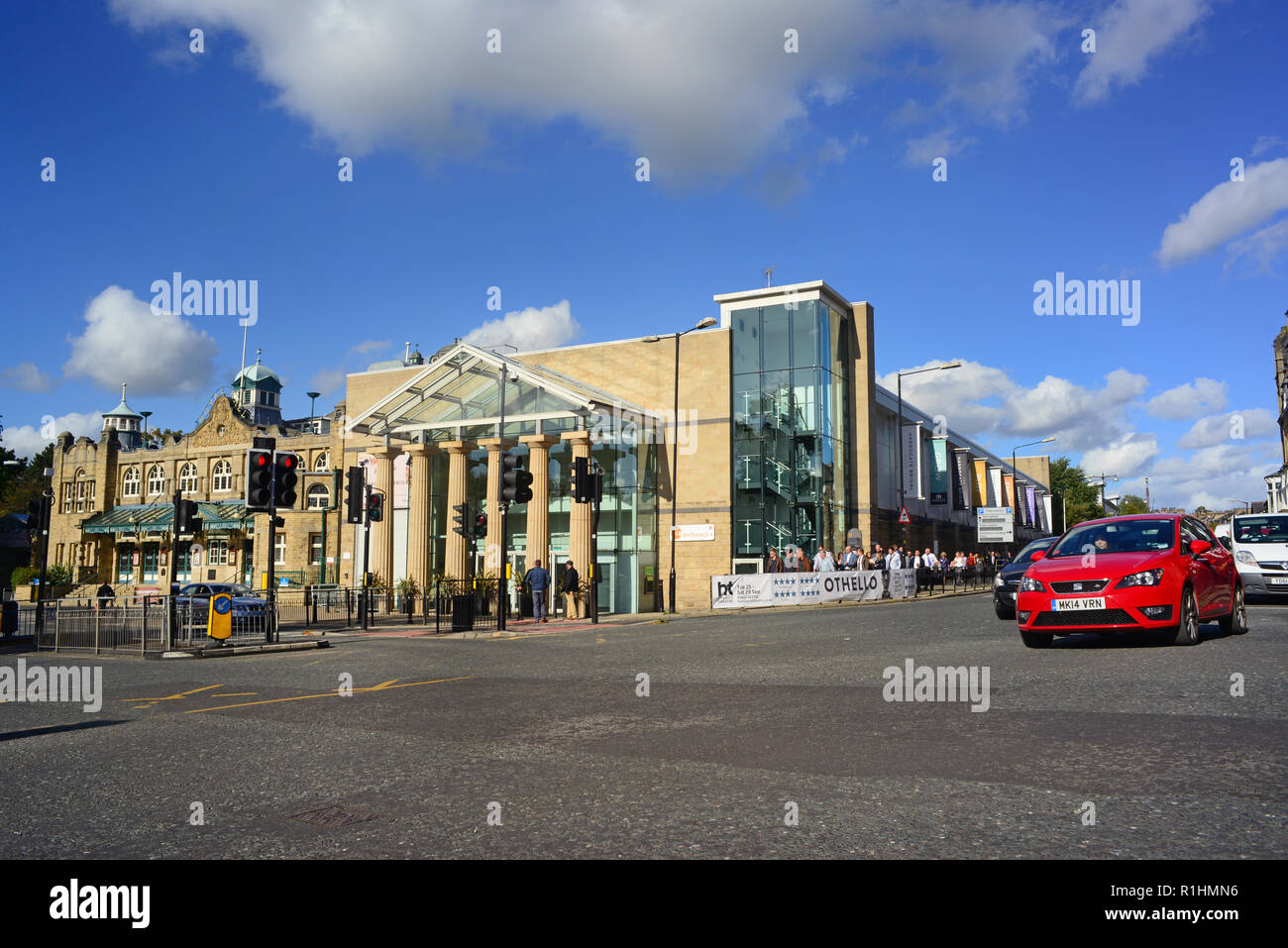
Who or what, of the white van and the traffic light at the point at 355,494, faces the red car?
the white van

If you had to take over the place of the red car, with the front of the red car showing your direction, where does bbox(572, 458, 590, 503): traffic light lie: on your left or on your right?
on your right

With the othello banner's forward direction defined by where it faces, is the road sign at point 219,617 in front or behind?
in front

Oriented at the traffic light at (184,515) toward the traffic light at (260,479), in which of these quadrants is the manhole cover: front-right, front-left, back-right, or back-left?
front-right

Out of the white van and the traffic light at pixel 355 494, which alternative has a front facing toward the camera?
the white van

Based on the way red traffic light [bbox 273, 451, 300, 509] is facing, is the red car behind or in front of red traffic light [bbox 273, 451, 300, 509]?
in front

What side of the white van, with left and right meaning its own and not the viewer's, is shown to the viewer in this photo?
front

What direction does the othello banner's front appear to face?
toward the camera

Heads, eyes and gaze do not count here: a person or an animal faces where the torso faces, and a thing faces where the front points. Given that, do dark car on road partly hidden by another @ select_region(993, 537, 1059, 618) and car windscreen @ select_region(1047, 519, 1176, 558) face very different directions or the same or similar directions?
same or similar directions

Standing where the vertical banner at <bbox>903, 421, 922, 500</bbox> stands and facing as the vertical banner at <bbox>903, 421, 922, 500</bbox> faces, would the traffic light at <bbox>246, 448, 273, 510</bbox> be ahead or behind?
ahead
